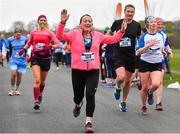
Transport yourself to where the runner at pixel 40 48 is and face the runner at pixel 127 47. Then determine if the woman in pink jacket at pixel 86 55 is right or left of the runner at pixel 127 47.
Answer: right

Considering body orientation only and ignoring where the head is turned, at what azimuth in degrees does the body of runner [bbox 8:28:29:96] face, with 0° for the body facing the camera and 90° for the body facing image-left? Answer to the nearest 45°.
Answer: approximately 0°

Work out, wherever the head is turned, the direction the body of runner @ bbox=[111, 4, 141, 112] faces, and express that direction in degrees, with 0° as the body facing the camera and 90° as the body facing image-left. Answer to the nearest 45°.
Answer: approximately 0°

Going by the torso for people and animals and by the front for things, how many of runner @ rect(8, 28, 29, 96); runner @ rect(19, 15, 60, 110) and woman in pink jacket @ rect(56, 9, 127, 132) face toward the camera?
3

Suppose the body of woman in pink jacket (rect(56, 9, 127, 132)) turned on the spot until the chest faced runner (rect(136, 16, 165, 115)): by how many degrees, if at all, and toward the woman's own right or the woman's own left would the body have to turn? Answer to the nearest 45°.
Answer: approximately 135° to the woman's own left
